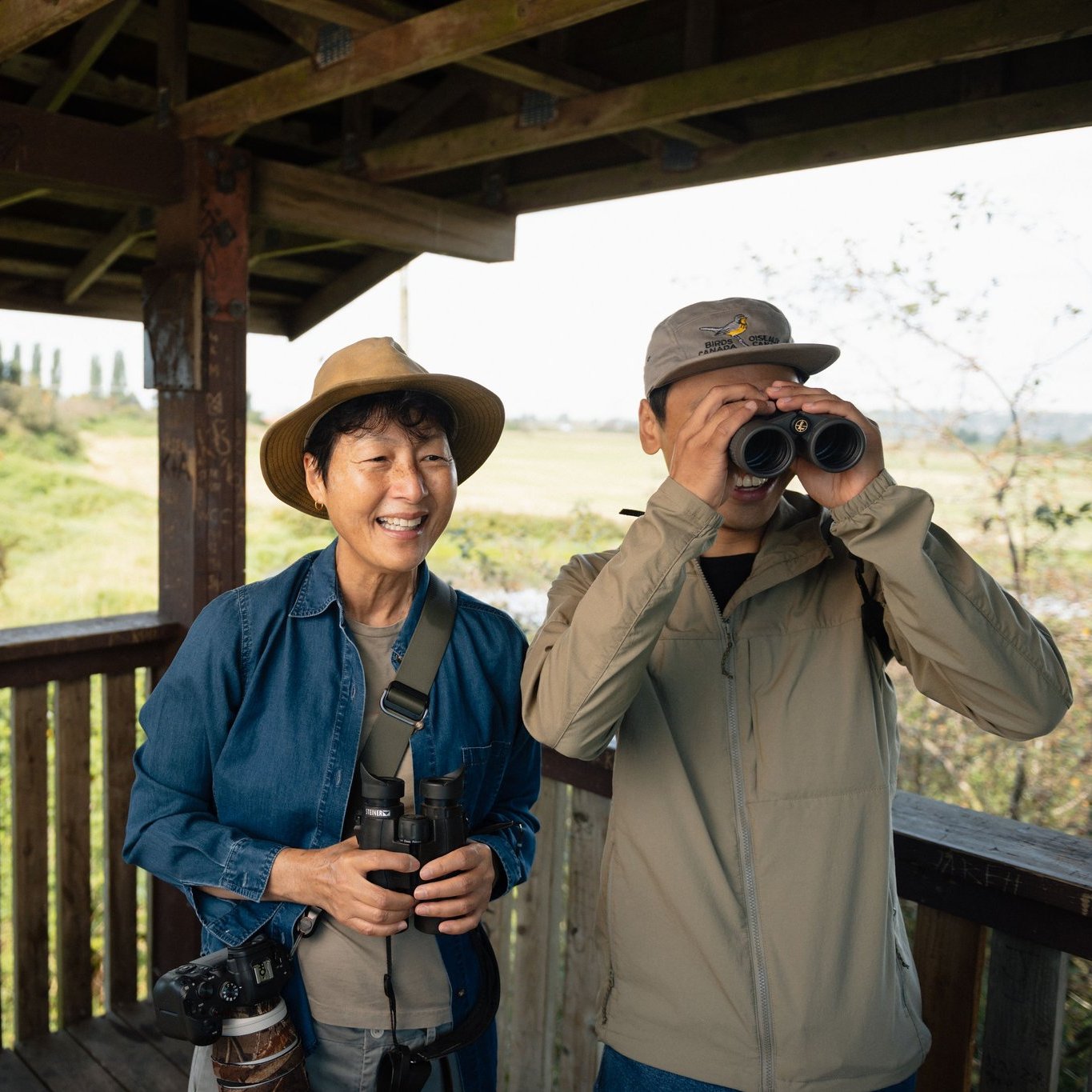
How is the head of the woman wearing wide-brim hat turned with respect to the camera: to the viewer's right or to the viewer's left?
to the viewer's right

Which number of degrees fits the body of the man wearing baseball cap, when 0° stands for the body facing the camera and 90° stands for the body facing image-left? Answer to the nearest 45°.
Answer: approximately 0°

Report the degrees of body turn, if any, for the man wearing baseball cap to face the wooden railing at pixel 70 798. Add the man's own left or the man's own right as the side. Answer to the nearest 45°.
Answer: approximately 135° to the man's own right

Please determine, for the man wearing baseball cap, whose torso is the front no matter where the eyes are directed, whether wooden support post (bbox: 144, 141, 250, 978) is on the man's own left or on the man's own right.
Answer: on the man's own right
